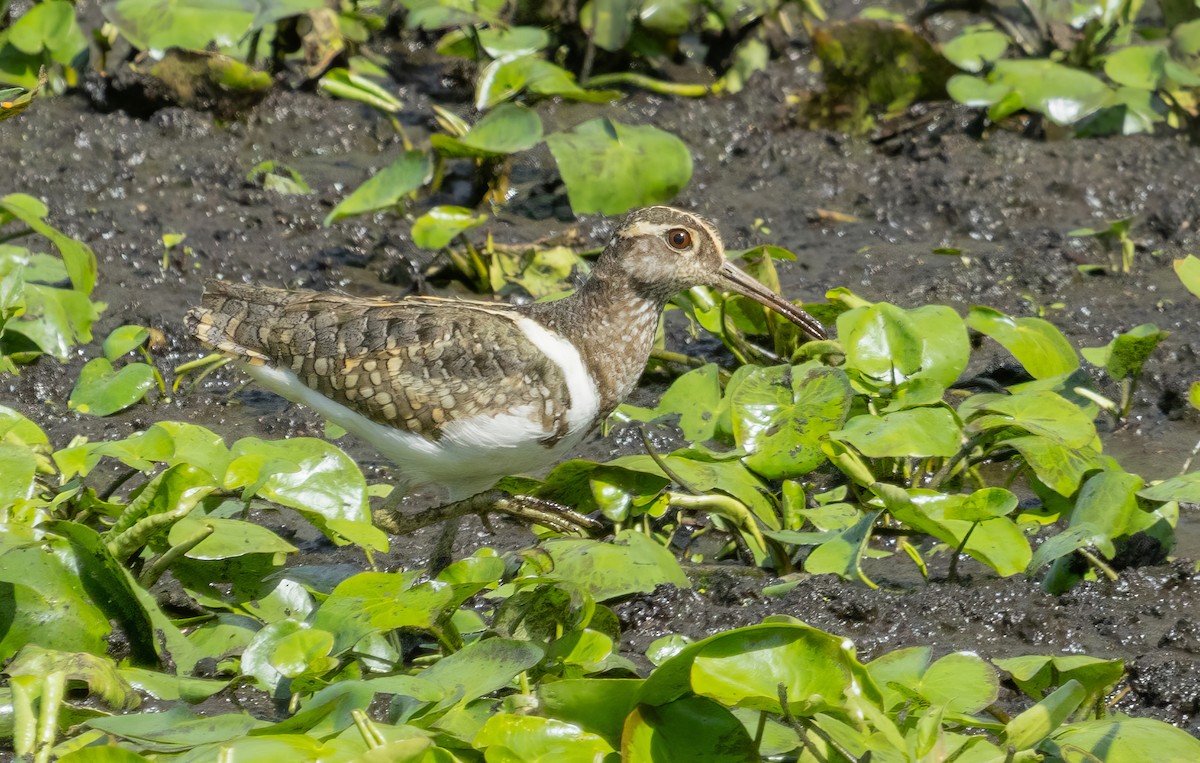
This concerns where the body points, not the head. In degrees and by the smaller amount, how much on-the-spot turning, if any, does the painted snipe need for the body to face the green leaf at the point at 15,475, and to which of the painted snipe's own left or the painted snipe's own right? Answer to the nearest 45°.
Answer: approximately 135° to the painted snipe's own right

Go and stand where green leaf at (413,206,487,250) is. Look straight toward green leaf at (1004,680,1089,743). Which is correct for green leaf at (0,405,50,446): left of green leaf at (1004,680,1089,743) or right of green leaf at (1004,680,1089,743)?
right

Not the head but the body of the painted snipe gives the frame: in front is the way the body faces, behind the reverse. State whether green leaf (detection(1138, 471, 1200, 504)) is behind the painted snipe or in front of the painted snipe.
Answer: in front

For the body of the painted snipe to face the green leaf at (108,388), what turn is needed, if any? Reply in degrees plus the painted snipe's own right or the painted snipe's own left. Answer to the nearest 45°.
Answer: approximately 135° to the painted snipe's own left

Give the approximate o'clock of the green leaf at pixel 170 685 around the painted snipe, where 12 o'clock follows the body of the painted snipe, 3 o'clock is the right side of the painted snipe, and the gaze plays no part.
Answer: The green leaf is roughly at 4 o'clock from the painted snipe.

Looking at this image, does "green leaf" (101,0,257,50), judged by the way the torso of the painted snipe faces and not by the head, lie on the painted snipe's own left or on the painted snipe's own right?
on the painted snipe's own left

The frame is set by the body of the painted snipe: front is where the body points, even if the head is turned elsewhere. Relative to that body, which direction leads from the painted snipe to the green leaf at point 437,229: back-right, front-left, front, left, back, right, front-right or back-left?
left

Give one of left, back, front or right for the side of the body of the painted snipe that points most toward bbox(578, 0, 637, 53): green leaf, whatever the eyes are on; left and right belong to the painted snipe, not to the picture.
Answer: left

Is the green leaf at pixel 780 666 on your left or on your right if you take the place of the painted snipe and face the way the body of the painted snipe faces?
on your right

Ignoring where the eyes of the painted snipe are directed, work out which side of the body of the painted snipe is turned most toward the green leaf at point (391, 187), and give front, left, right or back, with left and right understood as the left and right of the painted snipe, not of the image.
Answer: left

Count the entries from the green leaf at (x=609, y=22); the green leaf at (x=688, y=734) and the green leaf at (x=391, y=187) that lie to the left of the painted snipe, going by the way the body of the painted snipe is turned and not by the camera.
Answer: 2

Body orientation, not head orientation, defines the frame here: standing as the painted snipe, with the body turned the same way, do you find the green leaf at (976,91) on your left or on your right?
on your left

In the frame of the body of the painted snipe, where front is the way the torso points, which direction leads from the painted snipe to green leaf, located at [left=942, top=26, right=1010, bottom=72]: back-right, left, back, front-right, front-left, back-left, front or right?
front-left

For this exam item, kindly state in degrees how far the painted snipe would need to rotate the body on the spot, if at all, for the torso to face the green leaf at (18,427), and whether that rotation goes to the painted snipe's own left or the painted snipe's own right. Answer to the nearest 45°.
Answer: approximately 180°

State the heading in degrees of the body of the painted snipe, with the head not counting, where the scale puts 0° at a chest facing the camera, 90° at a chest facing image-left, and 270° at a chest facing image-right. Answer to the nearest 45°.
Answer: approximately 270°

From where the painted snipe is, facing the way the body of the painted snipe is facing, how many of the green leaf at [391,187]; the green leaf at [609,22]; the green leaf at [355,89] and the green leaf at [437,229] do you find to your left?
4

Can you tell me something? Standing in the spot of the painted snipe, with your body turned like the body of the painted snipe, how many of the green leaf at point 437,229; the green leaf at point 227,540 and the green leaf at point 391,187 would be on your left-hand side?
2
